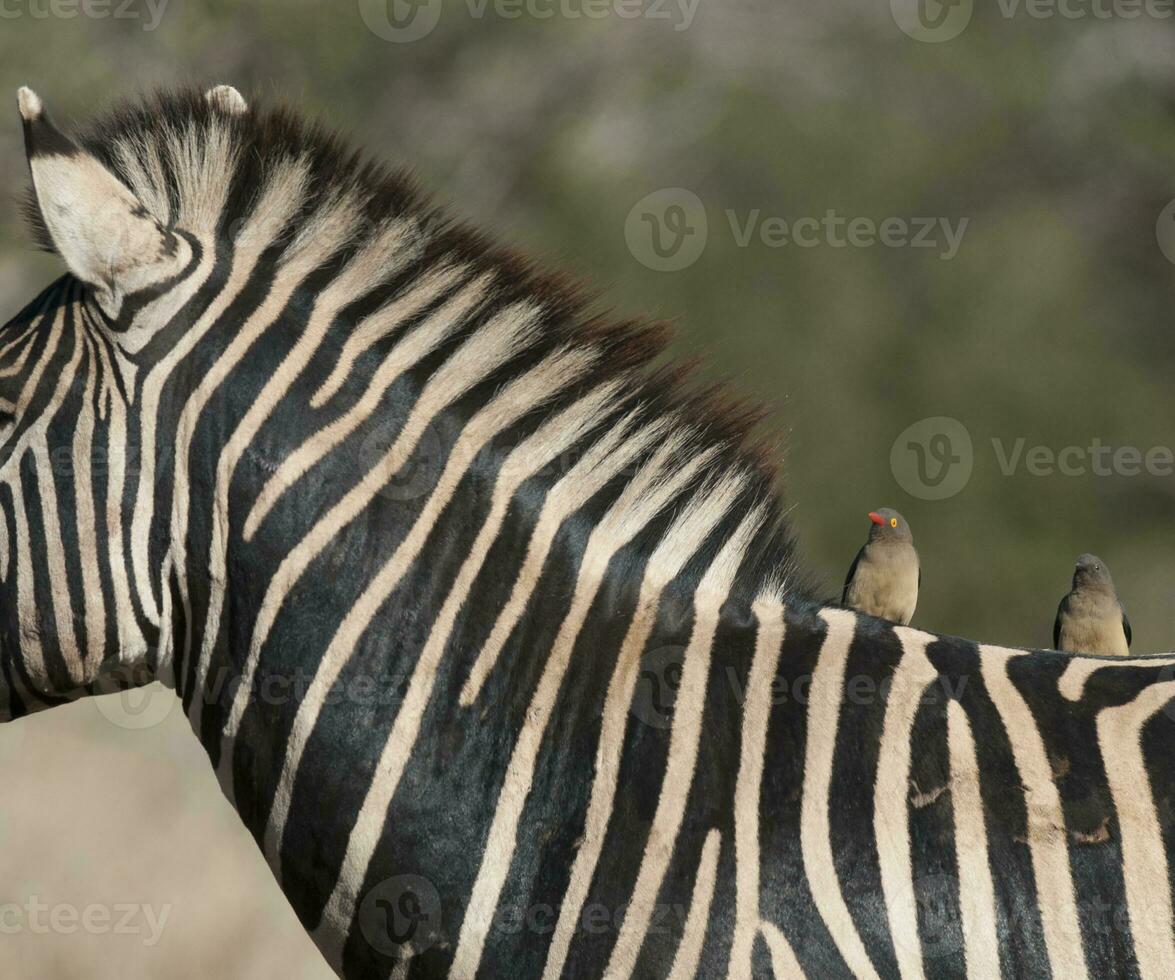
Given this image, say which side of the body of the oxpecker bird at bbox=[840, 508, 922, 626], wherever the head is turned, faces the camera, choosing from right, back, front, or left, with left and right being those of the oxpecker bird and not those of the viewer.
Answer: front

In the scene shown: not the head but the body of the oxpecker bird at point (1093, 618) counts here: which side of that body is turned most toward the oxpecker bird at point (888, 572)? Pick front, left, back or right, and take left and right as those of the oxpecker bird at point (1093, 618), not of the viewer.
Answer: right

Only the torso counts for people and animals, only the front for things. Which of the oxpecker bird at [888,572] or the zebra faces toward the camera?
the oxpecker bird

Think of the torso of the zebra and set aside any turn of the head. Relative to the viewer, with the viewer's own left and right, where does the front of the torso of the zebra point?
facing to the left of the viewer

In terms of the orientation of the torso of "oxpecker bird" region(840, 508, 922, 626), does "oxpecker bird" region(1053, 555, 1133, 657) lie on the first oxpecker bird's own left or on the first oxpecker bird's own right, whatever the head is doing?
on the first oxpecker bird's own left

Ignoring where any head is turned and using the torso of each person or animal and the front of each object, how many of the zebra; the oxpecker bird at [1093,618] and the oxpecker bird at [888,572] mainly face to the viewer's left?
1

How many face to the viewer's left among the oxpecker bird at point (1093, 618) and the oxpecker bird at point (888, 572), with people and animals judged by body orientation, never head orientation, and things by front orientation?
0

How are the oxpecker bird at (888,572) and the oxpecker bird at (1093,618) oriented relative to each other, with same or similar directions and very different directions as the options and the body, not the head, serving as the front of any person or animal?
same or similar directions

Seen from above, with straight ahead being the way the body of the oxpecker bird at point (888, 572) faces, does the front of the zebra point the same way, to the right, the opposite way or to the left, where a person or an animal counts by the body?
to the right

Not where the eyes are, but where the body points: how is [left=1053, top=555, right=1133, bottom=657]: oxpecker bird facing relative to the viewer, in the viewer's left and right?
facing the viewer
